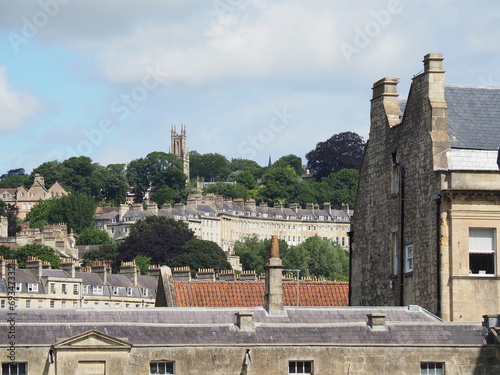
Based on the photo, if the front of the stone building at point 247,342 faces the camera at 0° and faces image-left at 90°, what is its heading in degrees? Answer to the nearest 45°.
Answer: approximately 0°

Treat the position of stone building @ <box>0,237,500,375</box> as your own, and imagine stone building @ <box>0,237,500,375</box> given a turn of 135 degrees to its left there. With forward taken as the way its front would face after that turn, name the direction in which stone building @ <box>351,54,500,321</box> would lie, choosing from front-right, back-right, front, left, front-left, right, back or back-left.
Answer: front
